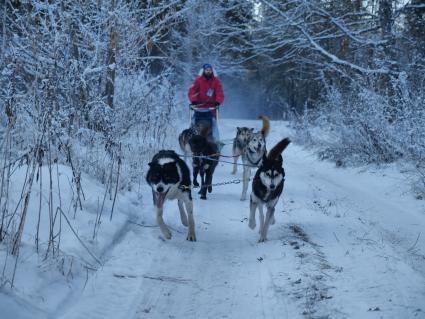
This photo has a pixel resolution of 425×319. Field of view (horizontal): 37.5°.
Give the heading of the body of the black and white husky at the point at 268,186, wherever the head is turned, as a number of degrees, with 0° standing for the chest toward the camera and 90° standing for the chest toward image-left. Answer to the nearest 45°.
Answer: approximately 0°

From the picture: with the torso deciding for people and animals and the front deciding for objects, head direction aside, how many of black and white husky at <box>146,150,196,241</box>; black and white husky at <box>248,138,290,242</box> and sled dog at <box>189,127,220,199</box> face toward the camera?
3

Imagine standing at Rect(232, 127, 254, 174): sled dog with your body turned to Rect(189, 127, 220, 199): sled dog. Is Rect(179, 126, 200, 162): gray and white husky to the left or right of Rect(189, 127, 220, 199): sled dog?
right

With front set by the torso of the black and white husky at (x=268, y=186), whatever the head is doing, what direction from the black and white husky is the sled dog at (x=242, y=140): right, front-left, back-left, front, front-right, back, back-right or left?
back

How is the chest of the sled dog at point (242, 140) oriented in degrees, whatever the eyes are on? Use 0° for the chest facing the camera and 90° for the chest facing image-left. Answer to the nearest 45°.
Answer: approximately 0°

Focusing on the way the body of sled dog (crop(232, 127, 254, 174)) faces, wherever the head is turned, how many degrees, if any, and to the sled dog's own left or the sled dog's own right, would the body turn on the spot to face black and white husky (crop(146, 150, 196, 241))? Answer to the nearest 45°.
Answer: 0° — it already faces it

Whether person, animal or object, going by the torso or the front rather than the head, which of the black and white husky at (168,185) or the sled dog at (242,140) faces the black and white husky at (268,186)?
the sled dog

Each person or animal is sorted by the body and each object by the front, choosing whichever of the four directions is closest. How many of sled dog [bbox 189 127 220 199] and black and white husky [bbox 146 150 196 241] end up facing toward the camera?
2

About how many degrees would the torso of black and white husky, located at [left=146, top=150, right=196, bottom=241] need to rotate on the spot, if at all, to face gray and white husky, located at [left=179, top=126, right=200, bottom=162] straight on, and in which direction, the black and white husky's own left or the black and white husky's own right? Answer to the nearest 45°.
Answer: approximately 180°
